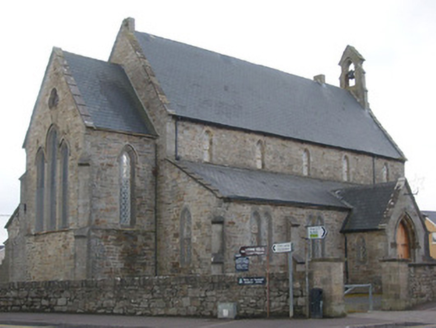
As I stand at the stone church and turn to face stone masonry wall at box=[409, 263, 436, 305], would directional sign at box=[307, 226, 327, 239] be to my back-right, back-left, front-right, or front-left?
front-right

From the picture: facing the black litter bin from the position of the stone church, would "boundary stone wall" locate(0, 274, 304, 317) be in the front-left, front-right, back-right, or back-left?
front-right

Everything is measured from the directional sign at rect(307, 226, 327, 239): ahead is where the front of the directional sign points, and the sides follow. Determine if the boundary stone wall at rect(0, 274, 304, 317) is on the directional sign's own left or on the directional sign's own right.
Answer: on the directional sign's own right

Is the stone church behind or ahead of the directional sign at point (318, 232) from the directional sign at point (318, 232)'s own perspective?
behind

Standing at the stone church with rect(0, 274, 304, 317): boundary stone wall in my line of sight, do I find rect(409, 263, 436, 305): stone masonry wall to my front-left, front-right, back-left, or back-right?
front-left

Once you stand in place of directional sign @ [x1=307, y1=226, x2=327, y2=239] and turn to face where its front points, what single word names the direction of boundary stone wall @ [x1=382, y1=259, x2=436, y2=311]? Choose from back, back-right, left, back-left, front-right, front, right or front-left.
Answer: back-left
